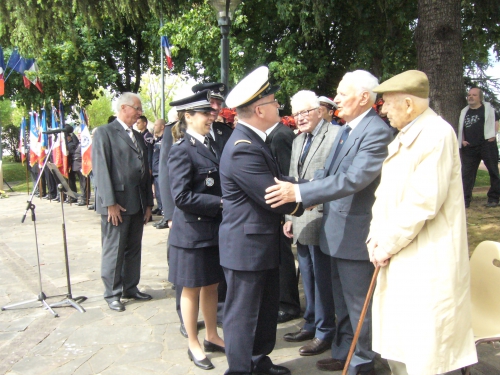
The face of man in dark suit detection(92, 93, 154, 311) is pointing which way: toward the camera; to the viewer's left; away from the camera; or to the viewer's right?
to the viewer's right

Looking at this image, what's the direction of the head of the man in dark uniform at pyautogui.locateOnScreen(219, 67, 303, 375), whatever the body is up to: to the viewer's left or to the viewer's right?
to the viewer's right

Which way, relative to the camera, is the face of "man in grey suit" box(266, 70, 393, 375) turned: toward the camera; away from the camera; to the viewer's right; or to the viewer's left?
to the viewer's left

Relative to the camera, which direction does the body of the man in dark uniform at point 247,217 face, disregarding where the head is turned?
to the viewer's right

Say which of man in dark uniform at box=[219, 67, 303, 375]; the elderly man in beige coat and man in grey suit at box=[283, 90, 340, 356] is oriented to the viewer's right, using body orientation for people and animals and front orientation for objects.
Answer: the man in dark uniform

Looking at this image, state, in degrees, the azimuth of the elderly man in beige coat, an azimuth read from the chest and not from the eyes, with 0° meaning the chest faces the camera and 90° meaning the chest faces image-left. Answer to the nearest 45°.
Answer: approximately 90°

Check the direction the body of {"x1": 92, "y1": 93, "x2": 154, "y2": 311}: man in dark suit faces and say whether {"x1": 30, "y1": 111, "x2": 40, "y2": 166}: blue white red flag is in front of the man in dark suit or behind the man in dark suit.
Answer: behind

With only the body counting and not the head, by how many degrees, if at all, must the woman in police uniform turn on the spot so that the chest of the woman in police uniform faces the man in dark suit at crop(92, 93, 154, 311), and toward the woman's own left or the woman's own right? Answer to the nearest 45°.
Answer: approximately 180°

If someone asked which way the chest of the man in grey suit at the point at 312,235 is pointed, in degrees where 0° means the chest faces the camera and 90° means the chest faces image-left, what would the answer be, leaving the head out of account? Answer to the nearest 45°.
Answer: approximately 45°

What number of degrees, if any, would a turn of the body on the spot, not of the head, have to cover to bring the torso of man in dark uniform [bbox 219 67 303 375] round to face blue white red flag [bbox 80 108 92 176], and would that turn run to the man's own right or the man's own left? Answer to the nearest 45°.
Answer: approximately 135° to the man's own left

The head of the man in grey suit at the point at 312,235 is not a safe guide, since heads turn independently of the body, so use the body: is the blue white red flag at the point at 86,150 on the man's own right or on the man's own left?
on the man's own right

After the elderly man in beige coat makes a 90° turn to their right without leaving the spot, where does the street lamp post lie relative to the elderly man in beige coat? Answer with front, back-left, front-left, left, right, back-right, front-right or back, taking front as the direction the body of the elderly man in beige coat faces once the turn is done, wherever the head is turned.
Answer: front-left

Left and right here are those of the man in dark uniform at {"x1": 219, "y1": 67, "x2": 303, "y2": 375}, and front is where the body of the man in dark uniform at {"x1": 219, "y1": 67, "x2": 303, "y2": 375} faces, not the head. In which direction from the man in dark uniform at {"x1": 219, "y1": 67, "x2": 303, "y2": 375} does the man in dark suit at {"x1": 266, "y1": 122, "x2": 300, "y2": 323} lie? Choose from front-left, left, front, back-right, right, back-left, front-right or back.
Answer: left

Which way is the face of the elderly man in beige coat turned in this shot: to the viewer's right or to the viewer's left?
to the viewer's left

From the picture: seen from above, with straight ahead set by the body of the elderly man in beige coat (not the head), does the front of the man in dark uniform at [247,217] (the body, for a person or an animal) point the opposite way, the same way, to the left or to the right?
the opposite way
